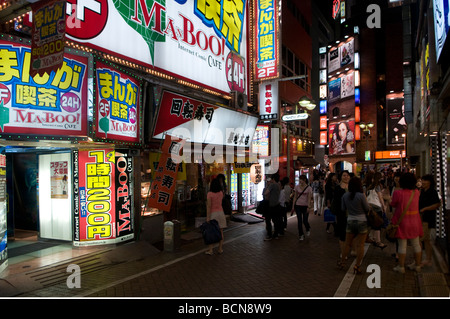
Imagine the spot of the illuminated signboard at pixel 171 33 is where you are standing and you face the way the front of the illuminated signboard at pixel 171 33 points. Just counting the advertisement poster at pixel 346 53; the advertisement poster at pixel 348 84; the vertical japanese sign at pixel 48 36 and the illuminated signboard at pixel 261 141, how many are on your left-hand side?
3

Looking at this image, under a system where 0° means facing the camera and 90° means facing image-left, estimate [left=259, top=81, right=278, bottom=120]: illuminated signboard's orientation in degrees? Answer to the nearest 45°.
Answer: approximately 0°

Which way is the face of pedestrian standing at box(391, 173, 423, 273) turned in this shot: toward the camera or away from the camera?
away from the camera

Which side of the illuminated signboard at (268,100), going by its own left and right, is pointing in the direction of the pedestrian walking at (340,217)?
front

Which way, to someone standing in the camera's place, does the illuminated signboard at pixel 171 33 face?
facing the viewer and to the right of the viewer

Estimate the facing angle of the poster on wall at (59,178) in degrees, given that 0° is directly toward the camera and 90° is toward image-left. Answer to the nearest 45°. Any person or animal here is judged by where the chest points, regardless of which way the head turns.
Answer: approximately 0°

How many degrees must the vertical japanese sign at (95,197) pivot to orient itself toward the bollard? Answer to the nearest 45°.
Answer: approximately 90° to its left

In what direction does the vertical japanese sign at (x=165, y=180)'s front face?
toward the camera

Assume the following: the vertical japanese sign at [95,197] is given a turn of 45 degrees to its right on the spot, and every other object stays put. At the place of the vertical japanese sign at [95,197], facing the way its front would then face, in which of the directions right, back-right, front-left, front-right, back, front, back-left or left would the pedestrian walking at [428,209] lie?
left

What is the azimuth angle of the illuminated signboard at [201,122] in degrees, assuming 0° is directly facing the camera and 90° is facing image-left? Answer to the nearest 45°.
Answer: approximately 315°

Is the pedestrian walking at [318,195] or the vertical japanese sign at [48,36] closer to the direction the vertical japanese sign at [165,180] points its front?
the vertical japanese sign

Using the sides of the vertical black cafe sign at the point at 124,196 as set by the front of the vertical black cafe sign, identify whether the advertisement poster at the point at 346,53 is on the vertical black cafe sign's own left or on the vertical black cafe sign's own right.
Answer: on the vertical black cafe sign's own left
